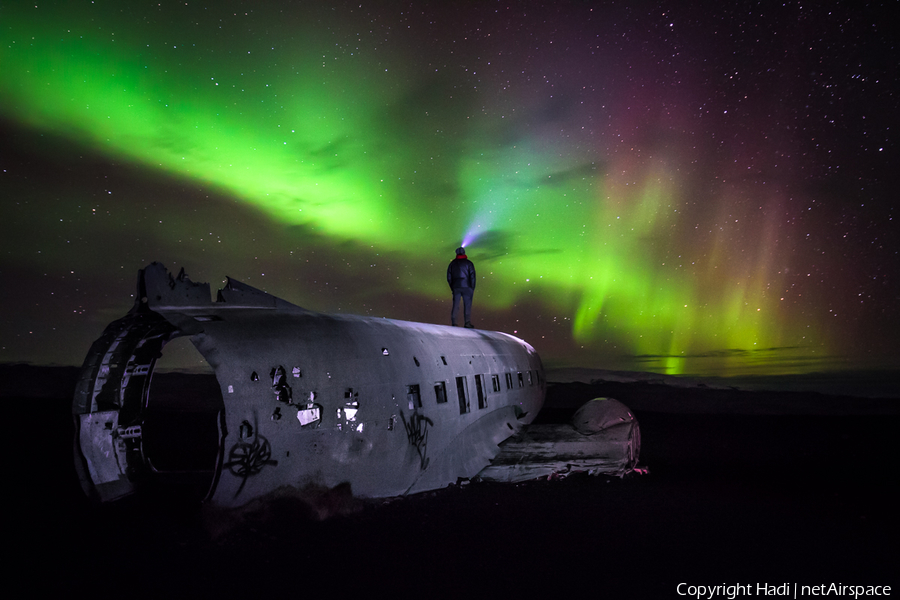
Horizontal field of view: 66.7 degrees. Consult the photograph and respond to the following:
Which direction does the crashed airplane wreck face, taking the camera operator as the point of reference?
facing away from the viewer and to the right of the viewer
